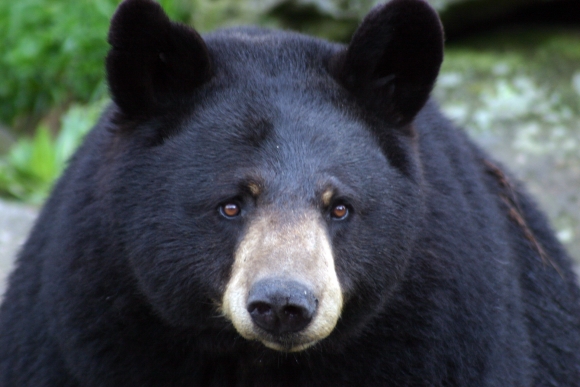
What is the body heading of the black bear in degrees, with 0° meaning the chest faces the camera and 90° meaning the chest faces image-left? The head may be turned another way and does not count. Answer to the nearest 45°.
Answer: approximately 0°
